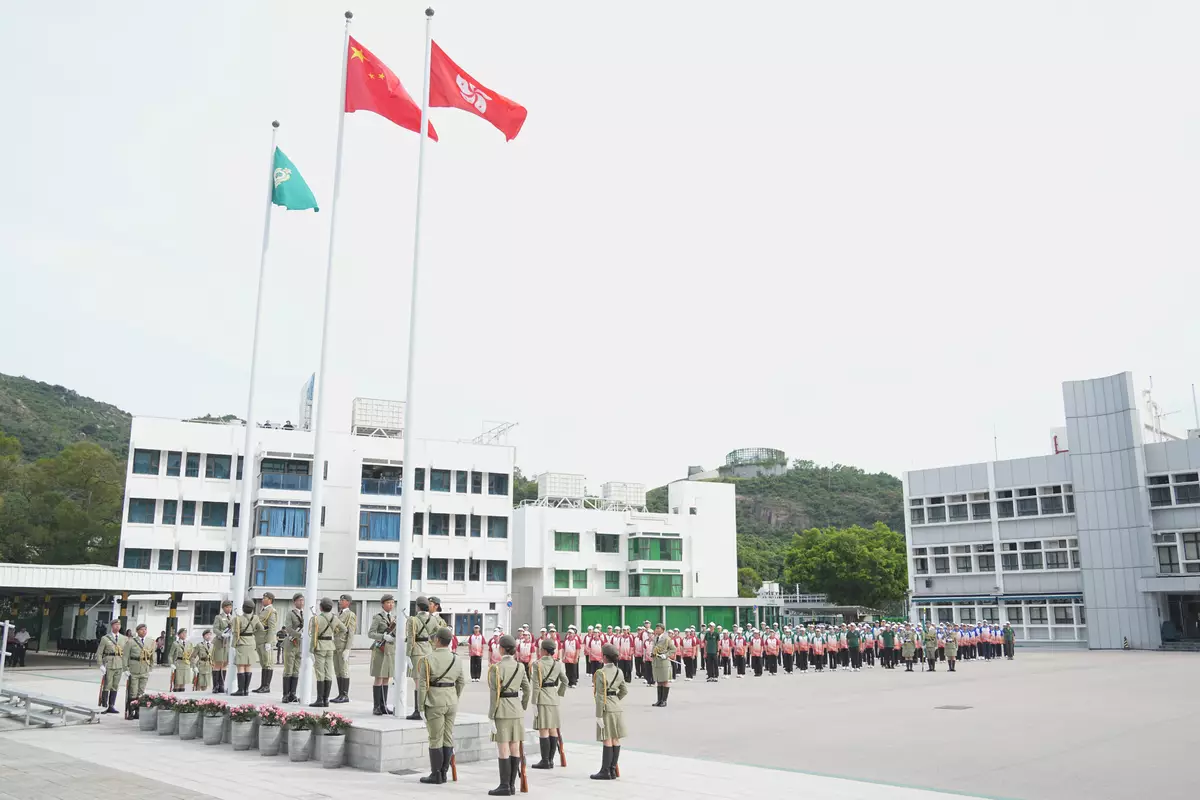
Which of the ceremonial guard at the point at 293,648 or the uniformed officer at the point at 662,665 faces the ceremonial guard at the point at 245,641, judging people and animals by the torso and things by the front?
the uniformed officer

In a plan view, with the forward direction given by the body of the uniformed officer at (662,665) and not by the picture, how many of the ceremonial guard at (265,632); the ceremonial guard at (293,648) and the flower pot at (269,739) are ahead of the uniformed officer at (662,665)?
3

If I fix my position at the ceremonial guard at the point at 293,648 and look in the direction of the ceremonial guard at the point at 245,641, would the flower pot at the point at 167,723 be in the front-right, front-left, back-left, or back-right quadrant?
front-left

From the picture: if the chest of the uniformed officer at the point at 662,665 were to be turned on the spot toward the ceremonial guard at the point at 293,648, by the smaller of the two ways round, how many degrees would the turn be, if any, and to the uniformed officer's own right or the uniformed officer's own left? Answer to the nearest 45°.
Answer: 0° — they already face them

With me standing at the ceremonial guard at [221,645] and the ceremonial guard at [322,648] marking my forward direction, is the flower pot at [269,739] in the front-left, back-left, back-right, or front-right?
front-right

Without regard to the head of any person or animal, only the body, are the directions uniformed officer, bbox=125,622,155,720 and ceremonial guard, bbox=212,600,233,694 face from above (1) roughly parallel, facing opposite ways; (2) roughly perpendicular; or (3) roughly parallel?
roughly parallel

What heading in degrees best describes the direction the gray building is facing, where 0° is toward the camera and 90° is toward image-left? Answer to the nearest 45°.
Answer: approximately 45°

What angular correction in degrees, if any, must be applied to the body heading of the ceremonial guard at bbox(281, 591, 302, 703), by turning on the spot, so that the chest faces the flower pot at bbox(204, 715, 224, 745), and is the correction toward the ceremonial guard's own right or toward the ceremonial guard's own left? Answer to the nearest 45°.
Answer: approximately 90° to the ceremonial guard's own right

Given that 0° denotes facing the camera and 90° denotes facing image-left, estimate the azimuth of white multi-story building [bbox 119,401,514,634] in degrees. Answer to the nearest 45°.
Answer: approximately 0°

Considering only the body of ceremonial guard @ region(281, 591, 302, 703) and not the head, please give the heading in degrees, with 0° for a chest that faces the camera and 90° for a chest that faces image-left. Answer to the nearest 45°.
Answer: approximately 315°

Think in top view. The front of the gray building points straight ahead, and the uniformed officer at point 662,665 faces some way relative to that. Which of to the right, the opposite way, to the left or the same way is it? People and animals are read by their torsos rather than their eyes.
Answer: the same way

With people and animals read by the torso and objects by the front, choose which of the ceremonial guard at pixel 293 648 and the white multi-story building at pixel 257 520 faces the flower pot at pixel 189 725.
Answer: the white multi-story building

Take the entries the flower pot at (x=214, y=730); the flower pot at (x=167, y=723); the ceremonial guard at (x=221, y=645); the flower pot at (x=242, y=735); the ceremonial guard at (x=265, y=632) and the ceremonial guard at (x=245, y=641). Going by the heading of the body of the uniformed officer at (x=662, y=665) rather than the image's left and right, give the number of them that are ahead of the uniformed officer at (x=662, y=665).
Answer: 6

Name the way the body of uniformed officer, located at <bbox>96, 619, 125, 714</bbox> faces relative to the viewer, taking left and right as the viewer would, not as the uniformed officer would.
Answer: facing the viewer and to the right of the viewer

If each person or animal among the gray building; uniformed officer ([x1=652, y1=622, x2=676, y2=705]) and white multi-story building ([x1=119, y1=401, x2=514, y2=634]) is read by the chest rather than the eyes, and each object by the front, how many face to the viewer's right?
0

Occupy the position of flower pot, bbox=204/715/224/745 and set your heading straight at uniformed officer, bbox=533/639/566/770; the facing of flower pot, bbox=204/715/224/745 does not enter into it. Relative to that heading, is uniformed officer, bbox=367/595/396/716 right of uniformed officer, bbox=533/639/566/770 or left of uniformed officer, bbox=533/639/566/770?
left
